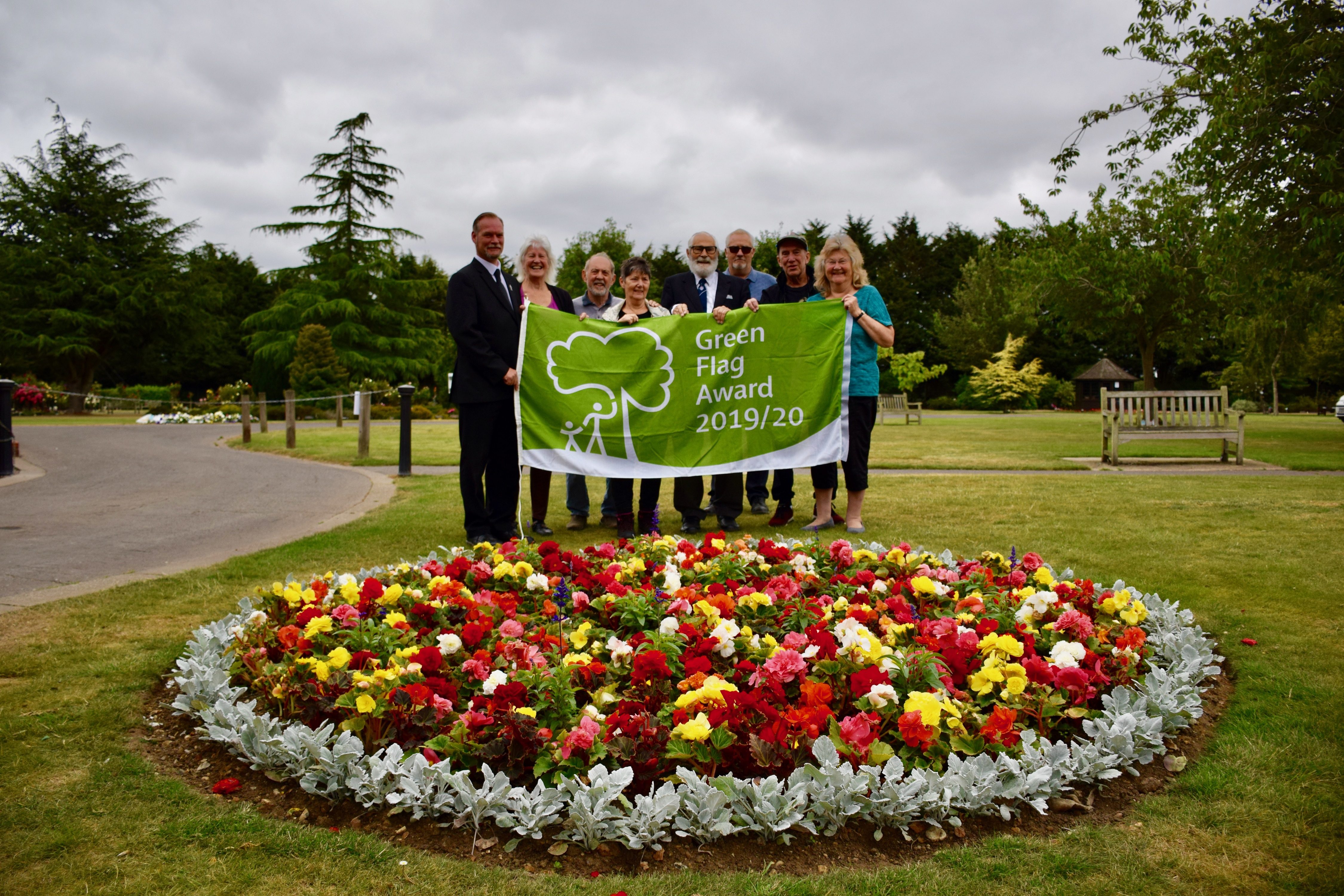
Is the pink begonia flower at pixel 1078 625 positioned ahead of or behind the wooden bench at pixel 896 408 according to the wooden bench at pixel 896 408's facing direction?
ahead

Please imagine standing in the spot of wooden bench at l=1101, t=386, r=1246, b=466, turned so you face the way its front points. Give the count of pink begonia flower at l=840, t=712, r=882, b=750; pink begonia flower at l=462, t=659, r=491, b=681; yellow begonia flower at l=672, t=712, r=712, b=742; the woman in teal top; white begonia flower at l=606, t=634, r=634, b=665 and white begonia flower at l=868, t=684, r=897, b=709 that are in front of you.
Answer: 6

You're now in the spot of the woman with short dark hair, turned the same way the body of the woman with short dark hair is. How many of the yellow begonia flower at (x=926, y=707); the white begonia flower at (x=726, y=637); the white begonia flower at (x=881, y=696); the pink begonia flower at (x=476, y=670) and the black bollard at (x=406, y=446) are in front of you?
4

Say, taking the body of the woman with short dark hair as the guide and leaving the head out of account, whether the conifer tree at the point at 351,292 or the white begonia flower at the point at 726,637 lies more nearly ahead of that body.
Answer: the white begonia flower

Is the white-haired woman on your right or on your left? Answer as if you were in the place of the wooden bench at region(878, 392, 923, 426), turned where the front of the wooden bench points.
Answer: on your right

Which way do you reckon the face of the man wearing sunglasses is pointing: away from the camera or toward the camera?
toward the camera

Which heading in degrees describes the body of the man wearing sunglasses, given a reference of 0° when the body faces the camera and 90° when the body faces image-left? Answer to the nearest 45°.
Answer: approximately 0°

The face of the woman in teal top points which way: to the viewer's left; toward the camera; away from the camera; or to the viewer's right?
toward the camera

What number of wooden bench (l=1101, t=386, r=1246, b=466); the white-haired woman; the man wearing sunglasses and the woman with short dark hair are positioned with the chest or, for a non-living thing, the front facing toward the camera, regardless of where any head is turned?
4

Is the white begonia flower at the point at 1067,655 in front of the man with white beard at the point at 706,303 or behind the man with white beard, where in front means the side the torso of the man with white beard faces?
in front

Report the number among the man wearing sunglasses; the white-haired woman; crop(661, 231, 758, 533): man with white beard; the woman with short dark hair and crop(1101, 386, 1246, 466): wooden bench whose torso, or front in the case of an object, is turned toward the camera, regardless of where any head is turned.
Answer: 5

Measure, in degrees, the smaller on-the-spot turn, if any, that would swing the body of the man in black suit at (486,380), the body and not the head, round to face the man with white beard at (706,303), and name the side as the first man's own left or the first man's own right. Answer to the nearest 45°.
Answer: approximately 45° to the first man's own left

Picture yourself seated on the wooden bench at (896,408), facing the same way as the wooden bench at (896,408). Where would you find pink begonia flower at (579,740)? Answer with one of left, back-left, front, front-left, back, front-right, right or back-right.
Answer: front-right

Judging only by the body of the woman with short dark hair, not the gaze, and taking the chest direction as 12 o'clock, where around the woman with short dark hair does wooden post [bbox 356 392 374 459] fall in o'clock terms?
The wooden post is roughly at 5 o'clock from the woman with short dark hair.

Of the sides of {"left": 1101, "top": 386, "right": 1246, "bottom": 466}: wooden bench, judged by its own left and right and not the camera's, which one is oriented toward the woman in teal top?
front

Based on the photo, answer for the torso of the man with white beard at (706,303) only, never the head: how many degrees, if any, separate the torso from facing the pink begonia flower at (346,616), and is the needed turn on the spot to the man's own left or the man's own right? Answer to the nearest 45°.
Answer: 0° — they already face it

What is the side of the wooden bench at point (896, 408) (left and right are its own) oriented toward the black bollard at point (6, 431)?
right

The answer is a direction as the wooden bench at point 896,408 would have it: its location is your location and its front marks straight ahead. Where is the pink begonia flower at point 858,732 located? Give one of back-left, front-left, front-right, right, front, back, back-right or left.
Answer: front-right

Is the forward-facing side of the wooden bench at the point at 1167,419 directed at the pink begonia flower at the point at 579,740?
yes

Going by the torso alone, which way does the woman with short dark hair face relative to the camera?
toward the camera
